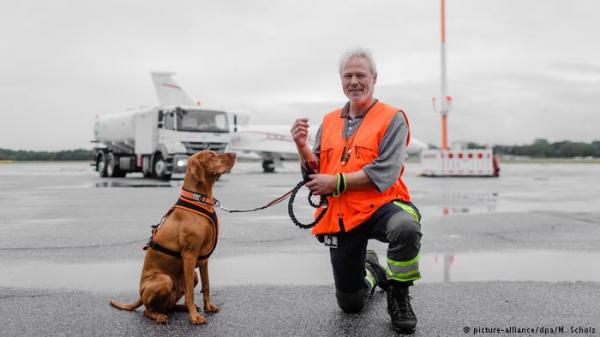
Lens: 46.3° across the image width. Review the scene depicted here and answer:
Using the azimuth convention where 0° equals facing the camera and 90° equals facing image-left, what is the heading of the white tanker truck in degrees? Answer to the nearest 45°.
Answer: approximately 315°

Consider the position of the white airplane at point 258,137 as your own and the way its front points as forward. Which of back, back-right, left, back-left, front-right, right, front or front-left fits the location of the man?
right

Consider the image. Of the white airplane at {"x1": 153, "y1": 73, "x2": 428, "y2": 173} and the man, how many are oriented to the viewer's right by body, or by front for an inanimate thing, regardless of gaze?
1

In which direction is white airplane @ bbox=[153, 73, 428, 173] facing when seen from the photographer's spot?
facing to the right of the viewer

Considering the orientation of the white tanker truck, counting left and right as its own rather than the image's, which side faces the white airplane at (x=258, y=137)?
left

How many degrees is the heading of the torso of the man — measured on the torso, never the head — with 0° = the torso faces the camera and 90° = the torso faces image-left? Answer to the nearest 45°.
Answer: approximately 45°

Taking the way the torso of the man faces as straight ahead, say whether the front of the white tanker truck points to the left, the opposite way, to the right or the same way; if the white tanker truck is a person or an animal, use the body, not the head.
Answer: to the left

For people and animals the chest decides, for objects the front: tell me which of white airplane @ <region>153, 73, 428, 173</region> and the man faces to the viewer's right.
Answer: the white airplane

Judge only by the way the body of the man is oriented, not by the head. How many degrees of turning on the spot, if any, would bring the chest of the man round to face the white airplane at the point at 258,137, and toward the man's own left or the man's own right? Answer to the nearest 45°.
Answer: approximately 135° to the man's own right

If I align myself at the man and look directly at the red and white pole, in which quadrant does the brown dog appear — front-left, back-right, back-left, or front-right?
back-left

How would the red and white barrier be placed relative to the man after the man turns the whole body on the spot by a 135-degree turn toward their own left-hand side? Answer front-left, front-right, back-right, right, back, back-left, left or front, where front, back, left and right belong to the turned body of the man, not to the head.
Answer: left
